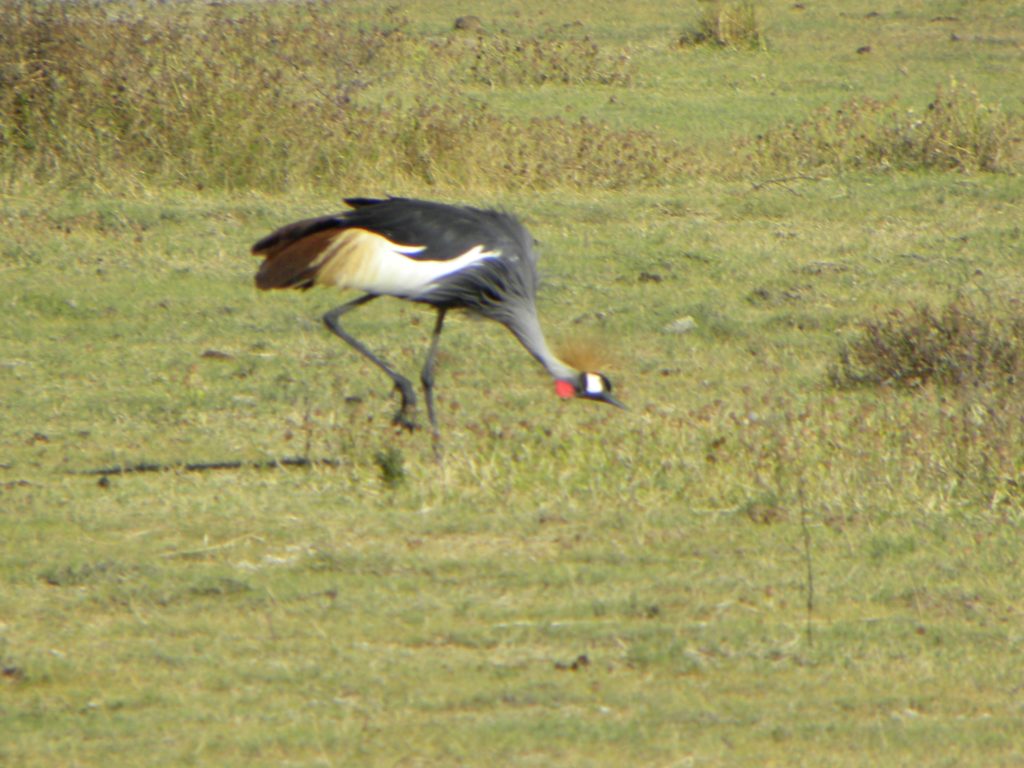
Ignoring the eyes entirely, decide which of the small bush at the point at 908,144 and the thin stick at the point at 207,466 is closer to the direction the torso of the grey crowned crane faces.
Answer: the small bush

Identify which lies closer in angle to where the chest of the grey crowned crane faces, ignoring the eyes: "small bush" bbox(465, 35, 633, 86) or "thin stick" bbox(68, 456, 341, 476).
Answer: the small bush

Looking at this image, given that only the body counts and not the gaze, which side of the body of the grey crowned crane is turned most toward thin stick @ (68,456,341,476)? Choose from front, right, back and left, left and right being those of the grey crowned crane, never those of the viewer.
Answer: back

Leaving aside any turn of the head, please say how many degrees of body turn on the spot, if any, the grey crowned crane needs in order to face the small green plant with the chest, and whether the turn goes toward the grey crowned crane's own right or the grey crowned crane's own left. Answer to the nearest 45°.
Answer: approximately 90° to the grey crowned crane's own right

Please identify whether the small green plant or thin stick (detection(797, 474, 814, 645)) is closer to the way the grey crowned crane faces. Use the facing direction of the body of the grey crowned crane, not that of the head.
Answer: the thin stick

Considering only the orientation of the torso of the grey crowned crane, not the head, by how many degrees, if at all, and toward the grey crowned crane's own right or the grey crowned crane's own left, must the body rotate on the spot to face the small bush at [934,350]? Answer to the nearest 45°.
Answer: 0° — it already faces it

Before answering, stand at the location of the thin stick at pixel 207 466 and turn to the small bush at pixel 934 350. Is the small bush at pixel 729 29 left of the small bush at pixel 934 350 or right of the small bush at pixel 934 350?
left

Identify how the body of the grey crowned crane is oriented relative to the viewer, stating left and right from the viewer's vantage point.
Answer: facing to the right of the viewer

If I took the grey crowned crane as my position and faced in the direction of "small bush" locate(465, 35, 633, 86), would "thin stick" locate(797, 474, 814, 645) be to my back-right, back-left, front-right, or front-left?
back-right

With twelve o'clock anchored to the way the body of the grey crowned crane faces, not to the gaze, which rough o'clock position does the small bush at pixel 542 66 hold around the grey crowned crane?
The small bush is roughly at 9 o'clock from the grey crowned crane.

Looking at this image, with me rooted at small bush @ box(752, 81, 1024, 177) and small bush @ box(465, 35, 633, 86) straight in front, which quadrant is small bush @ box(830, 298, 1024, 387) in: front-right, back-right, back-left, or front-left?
back-left

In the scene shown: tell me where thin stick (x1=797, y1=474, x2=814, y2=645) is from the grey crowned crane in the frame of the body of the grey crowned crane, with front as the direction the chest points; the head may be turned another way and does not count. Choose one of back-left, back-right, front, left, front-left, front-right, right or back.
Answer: front-right
